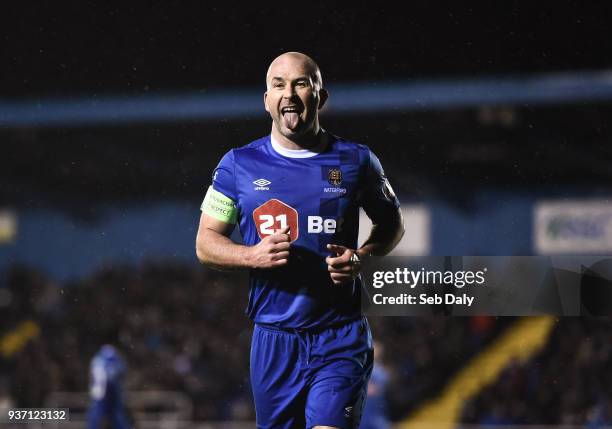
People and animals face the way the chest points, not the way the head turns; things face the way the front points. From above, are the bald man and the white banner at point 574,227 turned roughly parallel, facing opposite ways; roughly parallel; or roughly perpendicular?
roughly parallel

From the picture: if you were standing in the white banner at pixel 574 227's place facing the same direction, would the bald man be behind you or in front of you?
in front

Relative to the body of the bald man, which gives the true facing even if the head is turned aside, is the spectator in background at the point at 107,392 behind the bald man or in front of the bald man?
behind

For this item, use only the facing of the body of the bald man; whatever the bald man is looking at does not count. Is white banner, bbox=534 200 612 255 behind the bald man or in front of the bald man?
behind

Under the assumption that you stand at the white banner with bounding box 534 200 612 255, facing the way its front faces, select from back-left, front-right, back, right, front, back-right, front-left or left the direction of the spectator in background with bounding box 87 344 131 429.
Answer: front-right

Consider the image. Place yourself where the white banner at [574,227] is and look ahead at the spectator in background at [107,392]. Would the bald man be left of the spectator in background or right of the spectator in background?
left

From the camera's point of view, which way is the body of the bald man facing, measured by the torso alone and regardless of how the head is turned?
toward the camera

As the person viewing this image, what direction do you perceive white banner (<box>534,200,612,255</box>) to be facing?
facing the viewer
